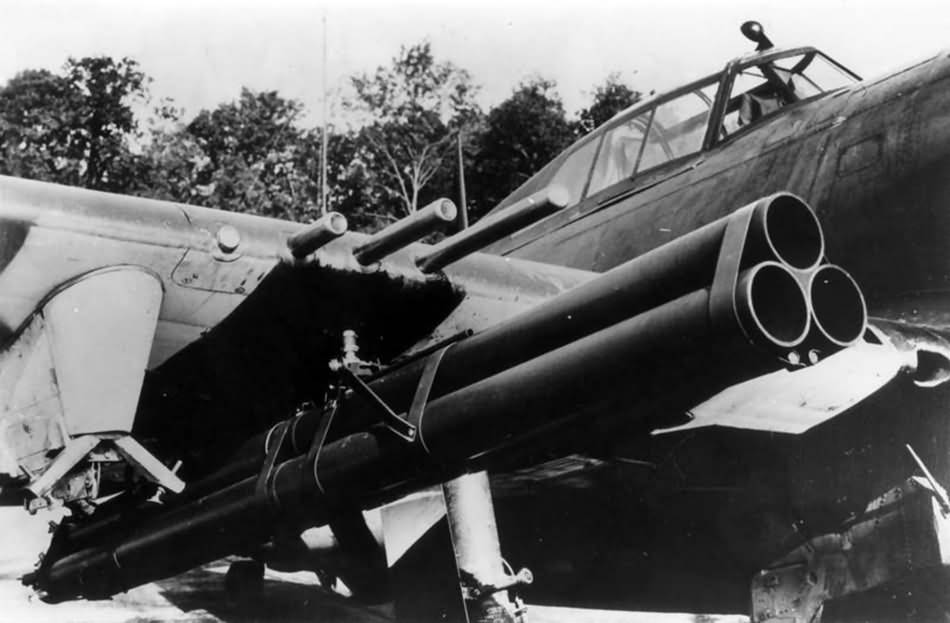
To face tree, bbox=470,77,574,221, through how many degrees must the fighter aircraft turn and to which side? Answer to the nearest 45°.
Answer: approximately 135° to its left

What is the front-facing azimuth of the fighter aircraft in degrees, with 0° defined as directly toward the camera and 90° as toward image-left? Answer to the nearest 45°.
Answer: approximately 315°

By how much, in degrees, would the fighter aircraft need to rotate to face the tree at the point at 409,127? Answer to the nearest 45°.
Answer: approximately 135° to its left

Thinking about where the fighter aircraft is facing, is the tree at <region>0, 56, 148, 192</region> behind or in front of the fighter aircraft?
behind
